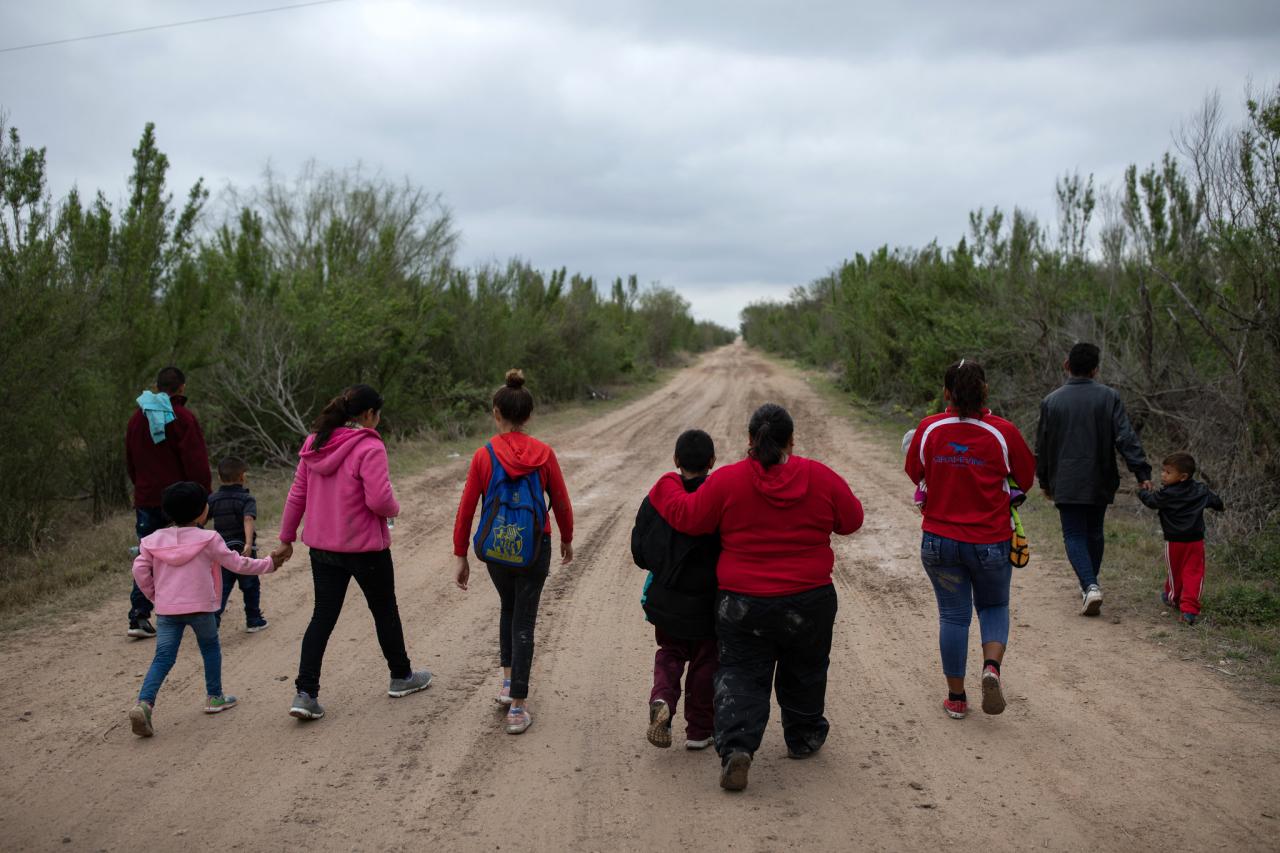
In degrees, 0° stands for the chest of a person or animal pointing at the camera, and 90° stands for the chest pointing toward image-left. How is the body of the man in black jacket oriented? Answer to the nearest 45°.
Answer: approximately 180°

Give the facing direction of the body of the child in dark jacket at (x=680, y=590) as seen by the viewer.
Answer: away from the camera

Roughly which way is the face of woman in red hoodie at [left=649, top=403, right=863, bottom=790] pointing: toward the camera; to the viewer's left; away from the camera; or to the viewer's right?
away from the camera

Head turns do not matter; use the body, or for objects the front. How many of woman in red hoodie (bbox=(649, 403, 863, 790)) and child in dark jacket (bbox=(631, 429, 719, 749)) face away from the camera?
2

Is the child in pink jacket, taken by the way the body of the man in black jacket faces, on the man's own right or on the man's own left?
on the man's own left

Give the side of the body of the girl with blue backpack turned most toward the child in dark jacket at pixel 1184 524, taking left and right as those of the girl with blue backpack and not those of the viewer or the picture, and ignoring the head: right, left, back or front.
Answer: right

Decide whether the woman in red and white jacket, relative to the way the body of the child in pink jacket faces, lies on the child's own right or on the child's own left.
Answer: on the child's own right

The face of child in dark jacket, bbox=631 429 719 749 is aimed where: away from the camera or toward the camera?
away from the camera

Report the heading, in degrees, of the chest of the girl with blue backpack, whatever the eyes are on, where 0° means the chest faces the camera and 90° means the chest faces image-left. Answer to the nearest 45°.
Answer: approximately 180°

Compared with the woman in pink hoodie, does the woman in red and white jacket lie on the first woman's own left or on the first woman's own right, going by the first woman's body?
on the first woman's own right

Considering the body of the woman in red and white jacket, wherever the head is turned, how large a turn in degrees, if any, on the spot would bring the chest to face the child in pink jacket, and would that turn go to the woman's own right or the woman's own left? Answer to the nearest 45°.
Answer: approximately 90° to the woman's own left

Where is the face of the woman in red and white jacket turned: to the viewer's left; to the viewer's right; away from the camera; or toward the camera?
away from the camera

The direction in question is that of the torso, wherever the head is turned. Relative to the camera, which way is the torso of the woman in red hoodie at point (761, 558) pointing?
away from the camera
